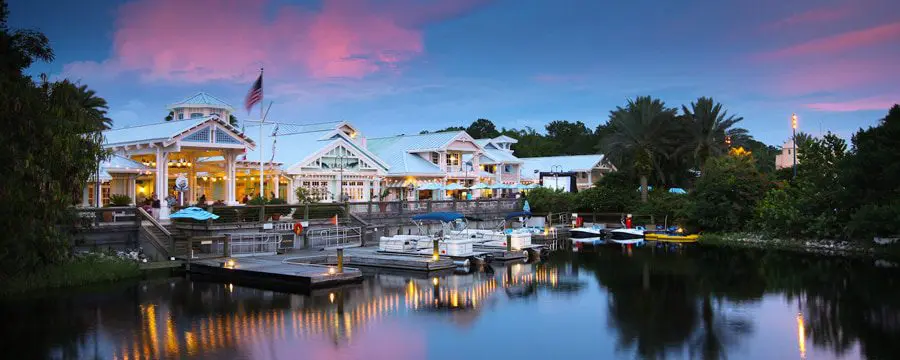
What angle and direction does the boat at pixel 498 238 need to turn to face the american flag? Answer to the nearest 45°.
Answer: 0° — it already faces it

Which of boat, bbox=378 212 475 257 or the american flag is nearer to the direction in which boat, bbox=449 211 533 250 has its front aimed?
the american flag
